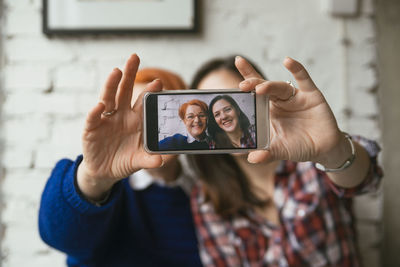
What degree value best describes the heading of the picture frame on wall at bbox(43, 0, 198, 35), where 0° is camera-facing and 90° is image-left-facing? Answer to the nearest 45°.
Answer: approximately 0°
